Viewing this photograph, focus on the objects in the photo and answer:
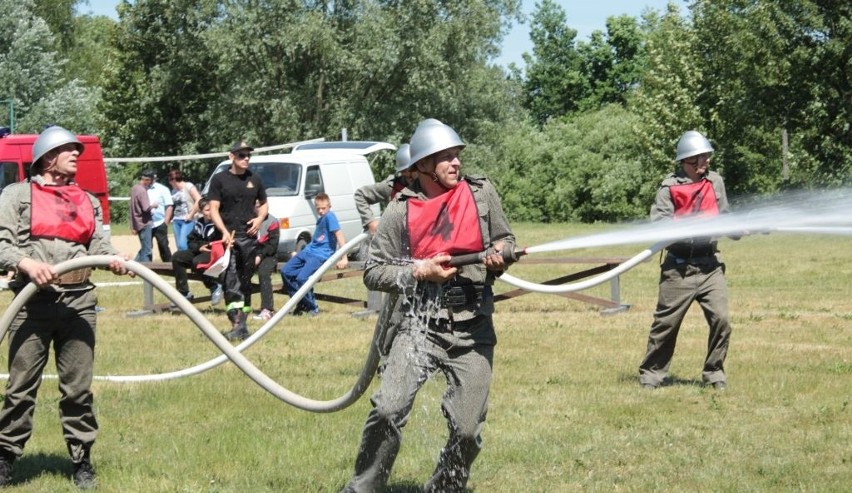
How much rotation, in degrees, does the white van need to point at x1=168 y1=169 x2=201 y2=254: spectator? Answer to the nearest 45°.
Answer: approximately 45° to its right

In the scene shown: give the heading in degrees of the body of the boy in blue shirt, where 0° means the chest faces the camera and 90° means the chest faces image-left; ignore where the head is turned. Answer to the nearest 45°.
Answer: approximately 45°

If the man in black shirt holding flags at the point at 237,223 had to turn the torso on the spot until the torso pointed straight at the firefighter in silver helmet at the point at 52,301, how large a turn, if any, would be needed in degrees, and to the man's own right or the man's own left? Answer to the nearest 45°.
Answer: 0° — they already face them

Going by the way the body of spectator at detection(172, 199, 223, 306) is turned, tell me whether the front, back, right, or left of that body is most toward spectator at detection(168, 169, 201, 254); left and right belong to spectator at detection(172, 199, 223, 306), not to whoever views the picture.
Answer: back

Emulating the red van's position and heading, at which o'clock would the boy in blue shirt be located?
The boy in blue shirt is roughly at 8 o'clock from the red van.

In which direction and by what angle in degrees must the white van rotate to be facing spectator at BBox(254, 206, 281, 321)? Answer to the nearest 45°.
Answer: approximately 45° to its left

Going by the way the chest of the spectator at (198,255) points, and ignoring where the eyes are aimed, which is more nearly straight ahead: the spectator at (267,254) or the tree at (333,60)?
the spectator

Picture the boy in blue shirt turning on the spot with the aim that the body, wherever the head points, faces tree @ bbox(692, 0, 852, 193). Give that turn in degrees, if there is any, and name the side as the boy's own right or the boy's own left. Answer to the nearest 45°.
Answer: approximately 180°

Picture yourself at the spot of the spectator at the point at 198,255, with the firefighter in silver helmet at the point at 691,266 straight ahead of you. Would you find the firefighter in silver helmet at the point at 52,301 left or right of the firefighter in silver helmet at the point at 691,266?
right

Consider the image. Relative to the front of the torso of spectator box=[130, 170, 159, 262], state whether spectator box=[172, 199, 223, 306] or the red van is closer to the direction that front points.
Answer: the spectator
